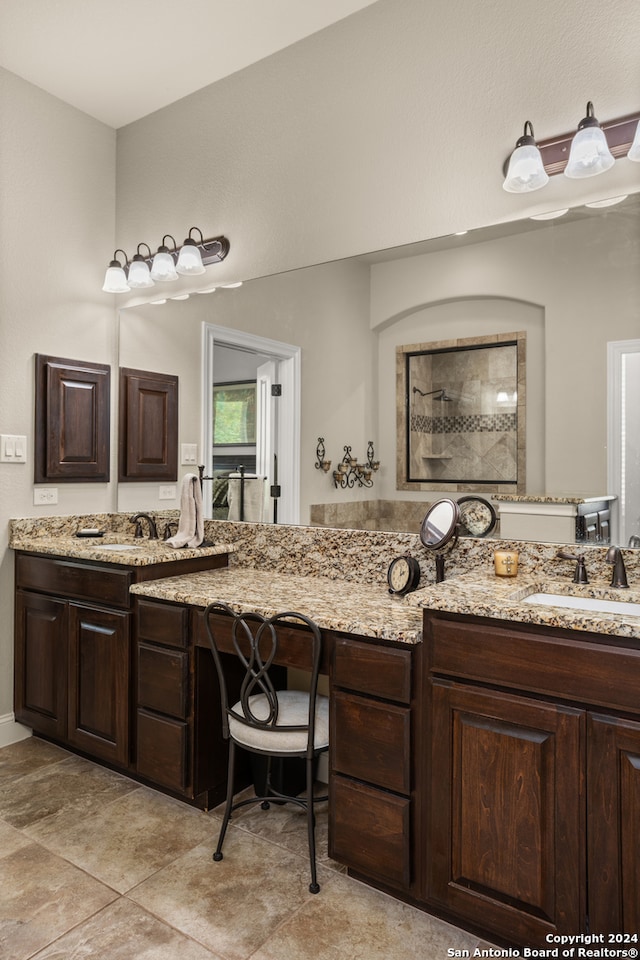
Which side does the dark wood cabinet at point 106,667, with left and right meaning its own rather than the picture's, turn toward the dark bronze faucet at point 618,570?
left

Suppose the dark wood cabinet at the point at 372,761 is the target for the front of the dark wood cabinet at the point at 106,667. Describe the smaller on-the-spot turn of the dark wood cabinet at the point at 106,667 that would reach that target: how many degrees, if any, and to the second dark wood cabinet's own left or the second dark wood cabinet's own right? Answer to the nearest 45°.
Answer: approximately 90° to the second dark wood cabinet's own left

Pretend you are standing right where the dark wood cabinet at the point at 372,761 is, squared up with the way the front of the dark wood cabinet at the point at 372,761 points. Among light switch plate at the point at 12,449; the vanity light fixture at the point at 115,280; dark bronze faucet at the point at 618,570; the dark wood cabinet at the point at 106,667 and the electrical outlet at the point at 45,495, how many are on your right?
4

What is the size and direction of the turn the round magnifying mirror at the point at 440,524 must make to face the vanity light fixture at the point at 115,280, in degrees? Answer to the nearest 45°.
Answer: approximately 90° to its right

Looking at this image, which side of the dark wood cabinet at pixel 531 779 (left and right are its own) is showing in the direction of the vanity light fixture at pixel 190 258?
right

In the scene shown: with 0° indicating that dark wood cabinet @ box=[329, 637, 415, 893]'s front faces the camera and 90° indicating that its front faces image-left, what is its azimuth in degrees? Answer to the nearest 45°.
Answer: approximately 45°
